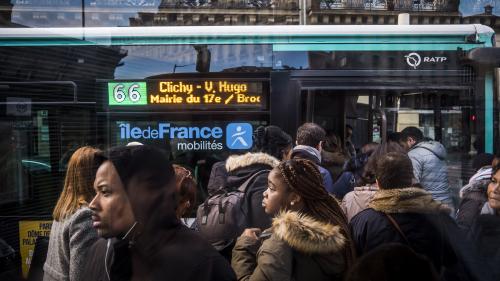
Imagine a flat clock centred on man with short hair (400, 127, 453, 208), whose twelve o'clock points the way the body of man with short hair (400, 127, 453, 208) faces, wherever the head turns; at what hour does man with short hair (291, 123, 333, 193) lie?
man with short hair (291, 123, 333, 193) is roughly at 9 o'clock from man with short hair (400, 127, 453, 208).

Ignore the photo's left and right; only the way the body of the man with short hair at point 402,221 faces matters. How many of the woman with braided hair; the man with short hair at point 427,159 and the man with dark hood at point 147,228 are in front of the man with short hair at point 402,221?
1

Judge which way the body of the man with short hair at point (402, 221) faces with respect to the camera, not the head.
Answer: away from the camera

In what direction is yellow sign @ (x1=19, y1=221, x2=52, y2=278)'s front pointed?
toward the camera

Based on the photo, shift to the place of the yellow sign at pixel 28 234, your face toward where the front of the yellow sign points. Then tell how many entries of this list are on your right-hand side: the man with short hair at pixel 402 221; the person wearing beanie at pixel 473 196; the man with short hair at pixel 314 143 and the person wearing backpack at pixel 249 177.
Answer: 0

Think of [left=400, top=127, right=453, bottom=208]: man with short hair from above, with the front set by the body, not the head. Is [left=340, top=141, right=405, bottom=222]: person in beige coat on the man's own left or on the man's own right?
on the man's own left

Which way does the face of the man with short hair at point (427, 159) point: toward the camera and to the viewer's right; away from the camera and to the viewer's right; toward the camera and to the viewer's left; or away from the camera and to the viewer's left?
away from the camera and to the viewer's left

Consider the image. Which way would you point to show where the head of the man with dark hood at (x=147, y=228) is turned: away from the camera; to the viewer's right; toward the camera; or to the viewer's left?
to the viewer's left

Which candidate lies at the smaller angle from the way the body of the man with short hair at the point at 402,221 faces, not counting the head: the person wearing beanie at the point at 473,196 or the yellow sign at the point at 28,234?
the person wearing beanie

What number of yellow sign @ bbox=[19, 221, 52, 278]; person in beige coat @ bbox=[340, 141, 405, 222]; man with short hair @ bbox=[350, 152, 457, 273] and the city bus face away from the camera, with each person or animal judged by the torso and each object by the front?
2

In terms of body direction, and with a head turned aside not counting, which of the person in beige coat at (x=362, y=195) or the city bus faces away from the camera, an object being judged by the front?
the person in beige coat

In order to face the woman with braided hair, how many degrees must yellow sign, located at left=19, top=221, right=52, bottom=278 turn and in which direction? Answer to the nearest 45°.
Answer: approximately 45° to its left
